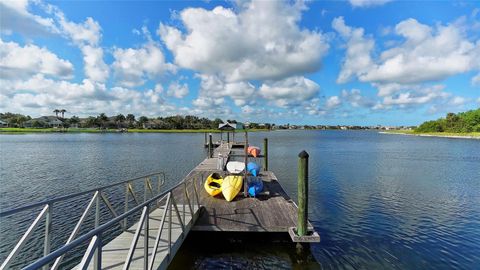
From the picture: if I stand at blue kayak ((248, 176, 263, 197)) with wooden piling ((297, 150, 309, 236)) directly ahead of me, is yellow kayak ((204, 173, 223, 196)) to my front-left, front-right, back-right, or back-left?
back-right

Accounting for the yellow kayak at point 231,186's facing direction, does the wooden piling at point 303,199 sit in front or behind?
in front

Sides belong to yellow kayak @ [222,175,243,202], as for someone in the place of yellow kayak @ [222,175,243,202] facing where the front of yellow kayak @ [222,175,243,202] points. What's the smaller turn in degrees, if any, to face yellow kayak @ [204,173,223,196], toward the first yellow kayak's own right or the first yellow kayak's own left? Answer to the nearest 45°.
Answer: approximately 135° to the first yellow kayak's own right

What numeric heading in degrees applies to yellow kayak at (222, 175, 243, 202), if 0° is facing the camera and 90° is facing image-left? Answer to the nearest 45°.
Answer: approximately 0°

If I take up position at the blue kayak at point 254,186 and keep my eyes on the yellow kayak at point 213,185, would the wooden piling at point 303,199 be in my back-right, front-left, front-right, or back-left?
back-left

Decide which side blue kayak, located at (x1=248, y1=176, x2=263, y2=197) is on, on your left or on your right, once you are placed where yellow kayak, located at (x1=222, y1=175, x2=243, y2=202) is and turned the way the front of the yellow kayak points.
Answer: on your left

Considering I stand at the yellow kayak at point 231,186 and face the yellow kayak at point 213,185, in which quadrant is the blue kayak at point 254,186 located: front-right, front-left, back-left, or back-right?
back-right
